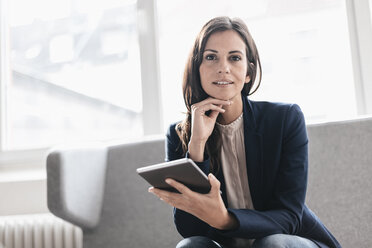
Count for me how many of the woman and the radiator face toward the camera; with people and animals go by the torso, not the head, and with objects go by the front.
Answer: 2

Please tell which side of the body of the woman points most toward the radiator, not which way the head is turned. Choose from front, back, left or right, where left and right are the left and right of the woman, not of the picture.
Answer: right

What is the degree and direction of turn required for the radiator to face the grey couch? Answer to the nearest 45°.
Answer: approximately 45° to its left

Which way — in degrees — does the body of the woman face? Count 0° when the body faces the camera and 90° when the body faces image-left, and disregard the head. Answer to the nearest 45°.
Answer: approximately 0°

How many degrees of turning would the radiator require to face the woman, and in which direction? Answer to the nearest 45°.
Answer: approximately 45° to its left
